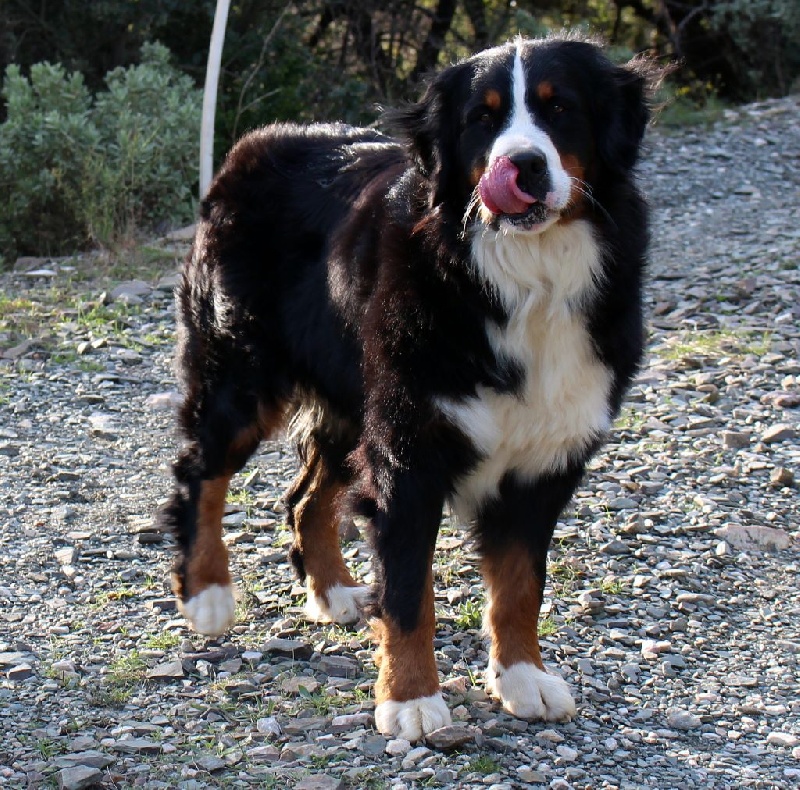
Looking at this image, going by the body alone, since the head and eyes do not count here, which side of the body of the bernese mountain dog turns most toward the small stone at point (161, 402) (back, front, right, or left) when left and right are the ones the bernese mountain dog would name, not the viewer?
back

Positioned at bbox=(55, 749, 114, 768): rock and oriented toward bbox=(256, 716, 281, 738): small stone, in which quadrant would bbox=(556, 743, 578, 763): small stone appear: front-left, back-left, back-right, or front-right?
front-right

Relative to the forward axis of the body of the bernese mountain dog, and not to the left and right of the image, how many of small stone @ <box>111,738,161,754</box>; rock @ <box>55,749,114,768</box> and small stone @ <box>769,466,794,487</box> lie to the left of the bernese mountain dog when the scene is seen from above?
1

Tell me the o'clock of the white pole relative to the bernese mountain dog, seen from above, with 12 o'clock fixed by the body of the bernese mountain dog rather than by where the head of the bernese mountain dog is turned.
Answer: The white pole is roughly at 7 o'clock from the bernese mountain dog.

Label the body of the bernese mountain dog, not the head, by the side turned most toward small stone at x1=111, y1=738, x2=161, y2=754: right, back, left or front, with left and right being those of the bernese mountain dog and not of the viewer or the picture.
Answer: right

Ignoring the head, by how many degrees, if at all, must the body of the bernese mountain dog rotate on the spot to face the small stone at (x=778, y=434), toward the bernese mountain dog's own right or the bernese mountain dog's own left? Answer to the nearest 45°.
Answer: approximately 90° to the bernese mountain dog's own left

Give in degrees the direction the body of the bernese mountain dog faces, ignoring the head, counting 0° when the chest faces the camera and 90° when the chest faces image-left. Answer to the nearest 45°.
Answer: approximately 315°

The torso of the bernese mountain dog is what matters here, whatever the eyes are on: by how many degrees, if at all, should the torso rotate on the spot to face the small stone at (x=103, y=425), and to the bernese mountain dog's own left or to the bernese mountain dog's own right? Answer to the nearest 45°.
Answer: approximately 180°

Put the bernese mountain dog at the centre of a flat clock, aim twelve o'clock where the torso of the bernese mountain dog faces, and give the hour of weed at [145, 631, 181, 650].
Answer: The weed is roughly at 5 o'clock from the bernese mountain dog.

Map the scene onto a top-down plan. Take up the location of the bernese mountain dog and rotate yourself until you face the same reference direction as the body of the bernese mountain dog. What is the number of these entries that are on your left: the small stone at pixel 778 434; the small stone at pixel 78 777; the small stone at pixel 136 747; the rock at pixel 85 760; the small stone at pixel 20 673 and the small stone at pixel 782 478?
2

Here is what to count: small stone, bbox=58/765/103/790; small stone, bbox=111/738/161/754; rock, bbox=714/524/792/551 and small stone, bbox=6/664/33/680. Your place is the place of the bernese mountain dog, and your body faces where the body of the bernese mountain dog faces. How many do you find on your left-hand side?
1

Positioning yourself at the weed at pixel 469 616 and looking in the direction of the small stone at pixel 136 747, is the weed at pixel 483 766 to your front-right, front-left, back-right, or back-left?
front-left
